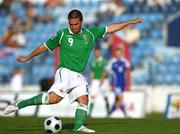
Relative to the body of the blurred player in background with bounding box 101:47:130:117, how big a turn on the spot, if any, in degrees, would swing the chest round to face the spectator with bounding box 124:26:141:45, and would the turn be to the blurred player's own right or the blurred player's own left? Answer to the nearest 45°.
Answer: approximately 180°

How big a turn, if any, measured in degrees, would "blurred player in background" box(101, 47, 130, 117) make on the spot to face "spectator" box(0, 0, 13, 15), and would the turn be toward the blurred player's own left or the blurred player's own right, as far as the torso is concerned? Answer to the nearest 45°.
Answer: approximately 135° to the blurred player's own right

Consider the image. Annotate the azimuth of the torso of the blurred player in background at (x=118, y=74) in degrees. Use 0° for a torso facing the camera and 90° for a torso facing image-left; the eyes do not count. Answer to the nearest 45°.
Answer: approximately 0°

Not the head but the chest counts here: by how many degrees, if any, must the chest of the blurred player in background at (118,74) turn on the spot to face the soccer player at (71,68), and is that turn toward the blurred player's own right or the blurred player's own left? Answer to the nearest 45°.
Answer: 0° — they already face them
